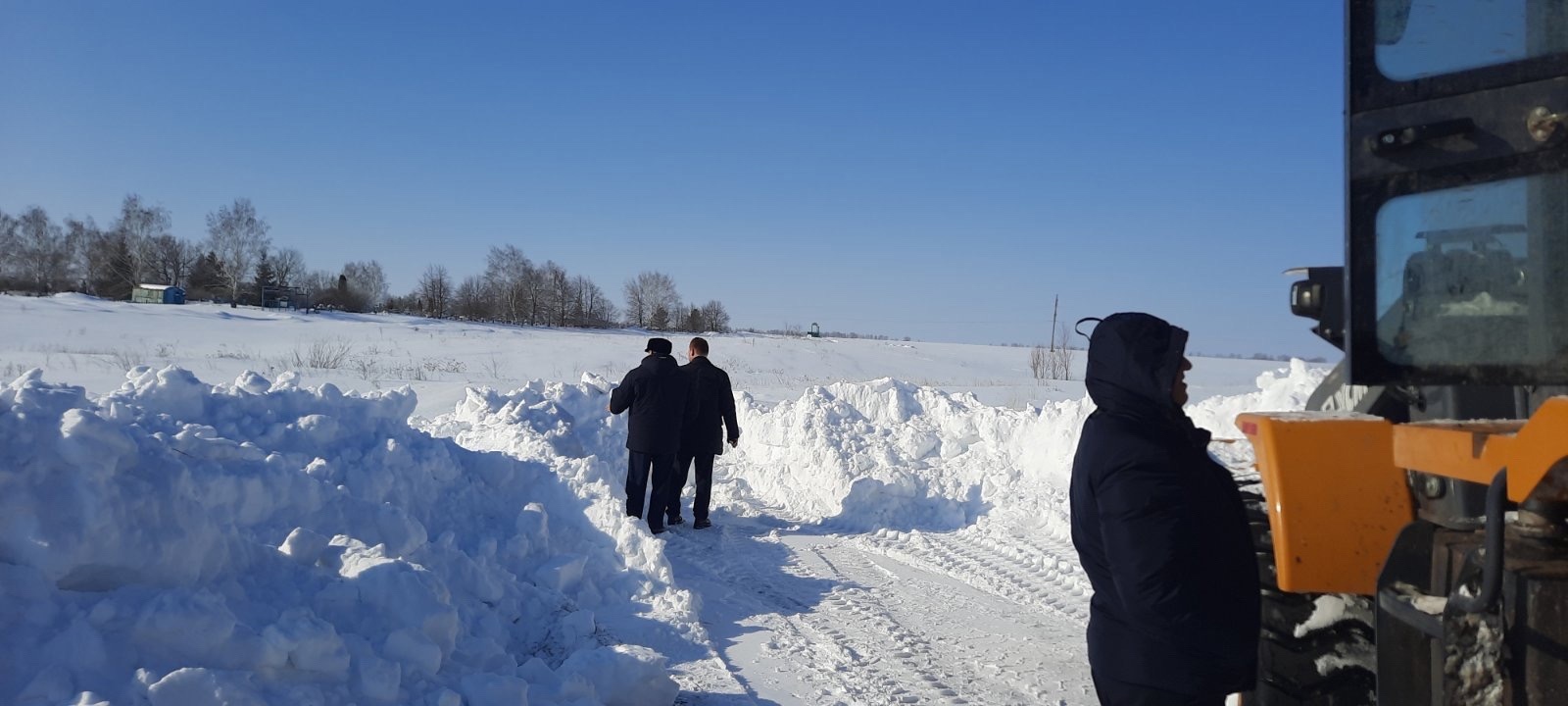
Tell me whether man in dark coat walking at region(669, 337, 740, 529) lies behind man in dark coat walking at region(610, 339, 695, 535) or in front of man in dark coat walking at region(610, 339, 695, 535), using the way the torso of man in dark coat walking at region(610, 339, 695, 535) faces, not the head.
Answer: in front

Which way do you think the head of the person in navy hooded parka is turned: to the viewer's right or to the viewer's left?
to the viewer's right

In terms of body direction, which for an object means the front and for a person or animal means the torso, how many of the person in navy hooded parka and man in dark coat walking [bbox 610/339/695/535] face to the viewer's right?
1

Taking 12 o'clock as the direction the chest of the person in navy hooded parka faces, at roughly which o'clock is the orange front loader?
The orange front loader is roughly at 12 o'clock from the person in navy hooded parka.

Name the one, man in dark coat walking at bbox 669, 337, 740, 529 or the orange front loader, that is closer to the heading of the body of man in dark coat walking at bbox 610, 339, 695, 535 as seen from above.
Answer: the man in dark coat walking

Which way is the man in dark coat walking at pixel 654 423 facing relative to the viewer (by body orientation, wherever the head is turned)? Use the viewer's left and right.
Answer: facing away from the viewer

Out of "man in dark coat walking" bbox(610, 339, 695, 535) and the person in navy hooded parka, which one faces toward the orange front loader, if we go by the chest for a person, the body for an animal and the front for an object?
the person in navy hooded parka

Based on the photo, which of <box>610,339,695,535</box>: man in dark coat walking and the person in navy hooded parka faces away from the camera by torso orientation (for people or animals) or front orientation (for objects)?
the man in dark coat walking

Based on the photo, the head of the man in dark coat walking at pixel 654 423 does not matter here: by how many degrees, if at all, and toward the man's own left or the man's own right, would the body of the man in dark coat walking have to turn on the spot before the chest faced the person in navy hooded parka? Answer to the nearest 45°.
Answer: approximately 180°

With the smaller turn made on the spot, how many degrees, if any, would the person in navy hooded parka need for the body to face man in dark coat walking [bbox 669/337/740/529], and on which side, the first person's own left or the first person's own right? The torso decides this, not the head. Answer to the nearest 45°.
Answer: approximately 135° to the first person's own left

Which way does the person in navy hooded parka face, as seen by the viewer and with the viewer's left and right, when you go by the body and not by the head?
facing to the right of the viewer

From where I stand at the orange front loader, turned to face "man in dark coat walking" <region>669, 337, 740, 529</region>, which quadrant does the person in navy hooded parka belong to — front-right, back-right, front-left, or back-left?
front-left

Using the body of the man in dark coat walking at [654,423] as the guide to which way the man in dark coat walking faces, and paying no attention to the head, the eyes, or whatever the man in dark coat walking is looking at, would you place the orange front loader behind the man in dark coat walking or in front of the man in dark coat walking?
behind
